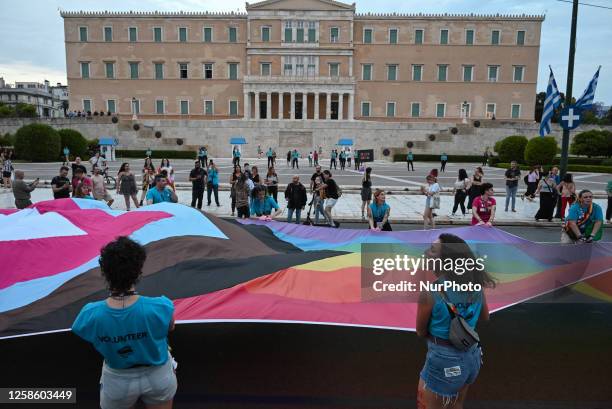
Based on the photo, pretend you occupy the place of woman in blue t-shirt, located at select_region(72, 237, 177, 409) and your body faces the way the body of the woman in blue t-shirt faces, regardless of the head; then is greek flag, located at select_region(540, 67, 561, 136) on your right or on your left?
on your right

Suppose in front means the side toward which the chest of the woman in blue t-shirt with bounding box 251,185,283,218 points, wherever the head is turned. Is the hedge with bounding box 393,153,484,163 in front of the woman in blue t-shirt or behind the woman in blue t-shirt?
behind

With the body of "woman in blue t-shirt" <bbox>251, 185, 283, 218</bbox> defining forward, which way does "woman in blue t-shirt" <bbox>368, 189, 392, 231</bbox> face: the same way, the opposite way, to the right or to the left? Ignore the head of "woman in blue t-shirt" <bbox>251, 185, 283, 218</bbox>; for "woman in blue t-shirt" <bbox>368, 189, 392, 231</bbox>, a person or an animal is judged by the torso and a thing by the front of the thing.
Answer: the same way

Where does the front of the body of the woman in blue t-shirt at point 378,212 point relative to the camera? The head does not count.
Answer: toward the camera

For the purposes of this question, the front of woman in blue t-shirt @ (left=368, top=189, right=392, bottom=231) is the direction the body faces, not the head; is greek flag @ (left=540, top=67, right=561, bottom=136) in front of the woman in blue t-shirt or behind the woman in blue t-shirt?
behind

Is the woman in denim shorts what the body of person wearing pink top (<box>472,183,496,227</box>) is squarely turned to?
yes

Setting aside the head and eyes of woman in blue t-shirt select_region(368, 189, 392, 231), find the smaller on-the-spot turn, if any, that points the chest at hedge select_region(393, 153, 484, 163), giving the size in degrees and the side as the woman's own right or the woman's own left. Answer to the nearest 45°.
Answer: approximately 180°

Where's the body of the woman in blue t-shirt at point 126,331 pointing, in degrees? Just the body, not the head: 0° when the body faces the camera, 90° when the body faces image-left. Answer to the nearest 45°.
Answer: approximately 180°

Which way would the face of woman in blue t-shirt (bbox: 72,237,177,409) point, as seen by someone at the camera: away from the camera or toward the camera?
away from the camera

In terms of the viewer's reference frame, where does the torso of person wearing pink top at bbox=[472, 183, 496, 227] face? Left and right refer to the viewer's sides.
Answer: facing the viewer

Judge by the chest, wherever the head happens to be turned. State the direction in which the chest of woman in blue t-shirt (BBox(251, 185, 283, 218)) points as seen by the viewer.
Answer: toward the camera

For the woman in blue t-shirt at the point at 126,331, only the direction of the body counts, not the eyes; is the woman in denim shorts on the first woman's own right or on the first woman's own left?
on the first woman's own right

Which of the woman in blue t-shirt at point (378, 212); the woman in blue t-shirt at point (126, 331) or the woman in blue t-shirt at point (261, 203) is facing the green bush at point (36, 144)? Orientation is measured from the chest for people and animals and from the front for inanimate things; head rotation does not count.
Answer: the woman in blue t-shirt at point (126, 331)

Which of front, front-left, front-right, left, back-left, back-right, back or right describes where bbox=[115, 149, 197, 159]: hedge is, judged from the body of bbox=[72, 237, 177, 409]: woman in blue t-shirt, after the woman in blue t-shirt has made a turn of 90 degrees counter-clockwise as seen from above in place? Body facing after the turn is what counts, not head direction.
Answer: right

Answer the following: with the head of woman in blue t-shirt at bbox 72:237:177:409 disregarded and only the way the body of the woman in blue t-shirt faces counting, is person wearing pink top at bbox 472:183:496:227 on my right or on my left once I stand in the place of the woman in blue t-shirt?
on my right

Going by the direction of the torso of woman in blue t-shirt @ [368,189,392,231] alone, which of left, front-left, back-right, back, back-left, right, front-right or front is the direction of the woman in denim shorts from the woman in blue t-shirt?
front

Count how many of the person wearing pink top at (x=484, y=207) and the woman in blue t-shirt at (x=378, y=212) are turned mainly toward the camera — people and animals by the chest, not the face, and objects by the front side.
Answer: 2

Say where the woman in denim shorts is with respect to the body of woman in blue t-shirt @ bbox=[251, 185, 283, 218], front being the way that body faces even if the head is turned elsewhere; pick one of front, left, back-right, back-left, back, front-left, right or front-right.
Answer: front
